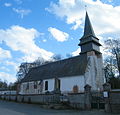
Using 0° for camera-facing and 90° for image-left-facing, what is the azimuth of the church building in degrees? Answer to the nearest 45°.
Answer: approximately 315°

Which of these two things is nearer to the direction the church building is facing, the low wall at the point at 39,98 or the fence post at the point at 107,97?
the fence post

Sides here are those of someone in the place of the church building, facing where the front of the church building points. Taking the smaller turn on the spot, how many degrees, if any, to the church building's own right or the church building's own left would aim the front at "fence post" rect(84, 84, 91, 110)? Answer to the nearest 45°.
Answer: approximately 45° to the church building's own right

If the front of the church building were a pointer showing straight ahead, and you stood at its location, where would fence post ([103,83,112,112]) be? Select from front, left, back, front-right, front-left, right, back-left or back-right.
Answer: front-right

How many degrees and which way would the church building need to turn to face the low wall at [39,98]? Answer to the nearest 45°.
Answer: approximately 90° to its right
